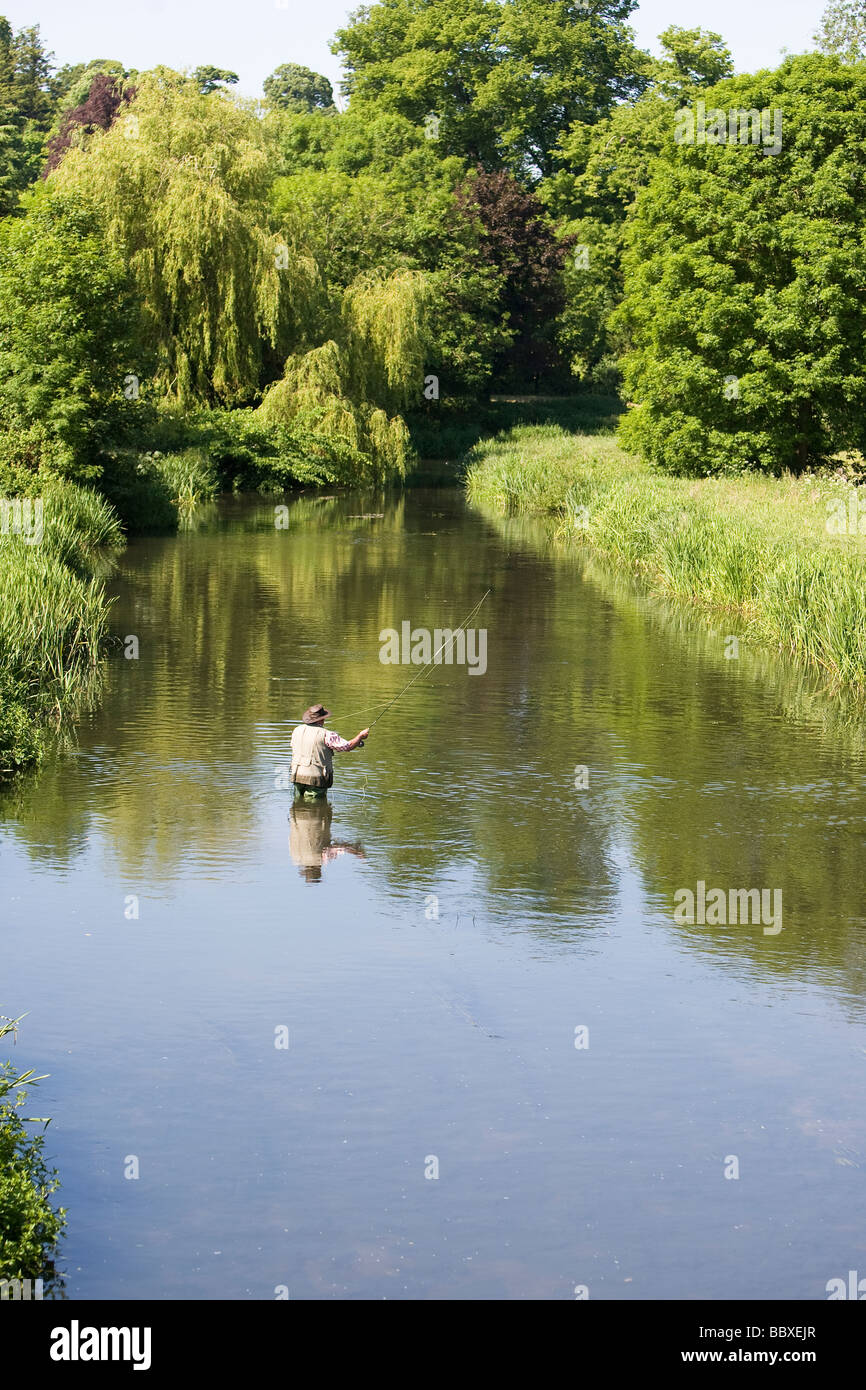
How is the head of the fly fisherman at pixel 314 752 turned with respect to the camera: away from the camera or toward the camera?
away from the camera

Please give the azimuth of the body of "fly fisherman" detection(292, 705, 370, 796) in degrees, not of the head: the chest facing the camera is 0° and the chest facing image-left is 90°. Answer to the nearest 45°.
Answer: approximately 225°

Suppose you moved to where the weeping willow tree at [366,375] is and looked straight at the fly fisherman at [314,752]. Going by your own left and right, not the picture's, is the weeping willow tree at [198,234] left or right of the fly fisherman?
right
